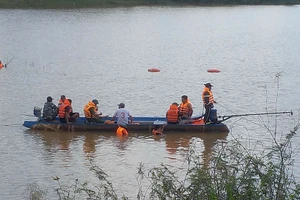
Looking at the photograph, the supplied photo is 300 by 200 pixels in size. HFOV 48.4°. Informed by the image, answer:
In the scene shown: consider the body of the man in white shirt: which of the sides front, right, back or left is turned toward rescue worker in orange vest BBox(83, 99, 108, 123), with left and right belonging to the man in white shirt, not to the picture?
left

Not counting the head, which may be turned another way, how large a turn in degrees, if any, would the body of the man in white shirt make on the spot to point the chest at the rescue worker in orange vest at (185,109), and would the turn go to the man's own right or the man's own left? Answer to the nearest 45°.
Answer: approximately 90° to the man's own right

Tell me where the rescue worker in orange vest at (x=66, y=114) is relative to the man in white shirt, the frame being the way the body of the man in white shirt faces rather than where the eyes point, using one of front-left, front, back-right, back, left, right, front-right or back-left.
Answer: left

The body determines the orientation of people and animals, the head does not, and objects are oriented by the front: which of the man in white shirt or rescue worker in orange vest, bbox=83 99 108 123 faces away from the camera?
the man in white shirt

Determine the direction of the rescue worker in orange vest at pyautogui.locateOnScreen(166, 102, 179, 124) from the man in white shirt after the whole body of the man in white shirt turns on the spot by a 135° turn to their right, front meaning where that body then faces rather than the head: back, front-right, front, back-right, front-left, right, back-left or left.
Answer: front-left

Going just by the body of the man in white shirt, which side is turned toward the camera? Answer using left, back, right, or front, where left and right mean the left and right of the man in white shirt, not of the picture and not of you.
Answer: back

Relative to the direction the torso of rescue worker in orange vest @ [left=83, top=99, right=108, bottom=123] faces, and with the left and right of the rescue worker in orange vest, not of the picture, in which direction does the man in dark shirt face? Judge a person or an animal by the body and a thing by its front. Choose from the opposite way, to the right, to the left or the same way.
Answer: to the left

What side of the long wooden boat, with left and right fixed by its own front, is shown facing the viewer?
left
